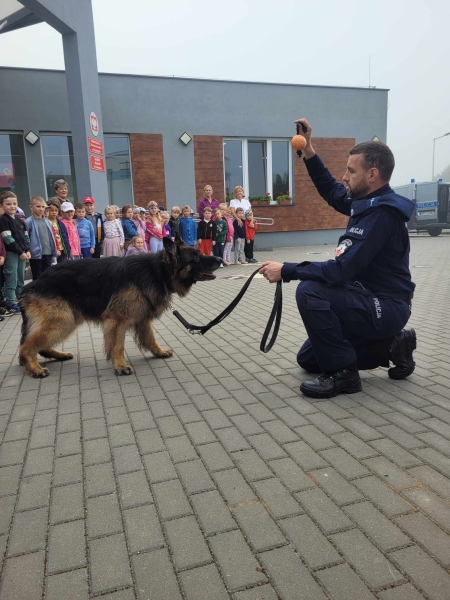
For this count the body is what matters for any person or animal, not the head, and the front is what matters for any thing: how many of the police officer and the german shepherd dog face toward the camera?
0

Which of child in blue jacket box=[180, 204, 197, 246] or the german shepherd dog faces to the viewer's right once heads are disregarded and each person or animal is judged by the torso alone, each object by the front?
the german shepherd dog

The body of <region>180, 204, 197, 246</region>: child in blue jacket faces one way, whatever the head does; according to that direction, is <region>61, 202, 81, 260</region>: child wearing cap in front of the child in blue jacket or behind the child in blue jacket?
in front

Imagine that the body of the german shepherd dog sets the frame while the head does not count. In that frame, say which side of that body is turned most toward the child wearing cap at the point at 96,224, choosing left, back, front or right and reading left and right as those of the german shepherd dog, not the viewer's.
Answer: left

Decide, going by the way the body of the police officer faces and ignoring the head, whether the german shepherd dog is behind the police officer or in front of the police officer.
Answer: in front

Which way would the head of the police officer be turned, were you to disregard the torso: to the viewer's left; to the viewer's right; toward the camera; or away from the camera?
to the viewer's left

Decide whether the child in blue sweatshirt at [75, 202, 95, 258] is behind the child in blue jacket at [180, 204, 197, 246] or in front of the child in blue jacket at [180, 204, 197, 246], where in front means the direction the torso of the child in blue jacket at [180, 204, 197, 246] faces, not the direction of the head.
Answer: in front

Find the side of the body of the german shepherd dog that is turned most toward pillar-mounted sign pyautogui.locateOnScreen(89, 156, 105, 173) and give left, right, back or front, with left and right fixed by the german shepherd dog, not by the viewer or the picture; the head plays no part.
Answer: left

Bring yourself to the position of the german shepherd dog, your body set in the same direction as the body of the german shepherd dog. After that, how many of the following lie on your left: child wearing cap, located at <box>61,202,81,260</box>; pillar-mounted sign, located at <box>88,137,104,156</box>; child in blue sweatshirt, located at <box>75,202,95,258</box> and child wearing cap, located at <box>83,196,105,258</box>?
4

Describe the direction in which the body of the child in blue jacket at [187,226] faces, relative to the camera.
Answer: toward the camera

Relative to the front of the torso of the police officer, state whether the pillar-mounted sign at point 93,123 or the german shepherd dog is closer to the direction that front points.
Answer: the german shepherd dog

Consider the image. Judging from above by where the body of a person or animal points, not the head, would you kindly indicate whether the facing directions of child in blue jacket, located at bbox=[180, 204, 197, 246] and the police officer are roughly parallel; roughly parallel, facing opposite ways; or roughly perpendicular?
roughly perpendicular

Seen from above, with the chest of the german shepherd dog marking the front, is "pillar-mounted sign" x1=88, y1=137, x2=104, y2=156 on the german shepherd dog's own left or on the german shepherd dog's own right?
on the german shepherd dog's own left

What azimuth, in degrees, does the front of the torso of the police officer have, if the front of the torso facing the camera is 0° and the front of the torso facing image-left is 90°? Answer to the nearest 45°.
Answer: approximately 90°

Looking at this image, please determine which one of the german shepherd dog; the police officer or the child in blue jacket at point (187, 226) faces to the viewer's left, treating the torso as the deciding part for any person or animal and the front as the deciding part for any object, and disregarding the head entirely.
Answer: the police officer

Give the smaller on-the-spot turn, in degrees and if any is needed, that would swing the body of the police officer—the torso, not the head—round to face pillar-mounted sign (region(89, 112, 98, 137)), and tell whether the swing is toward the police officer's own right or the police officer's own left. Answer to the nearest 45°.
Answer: approximately 45° to the police officer's own right

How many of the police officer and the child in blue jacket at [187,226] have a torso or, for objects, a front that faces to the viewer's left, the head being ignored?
1

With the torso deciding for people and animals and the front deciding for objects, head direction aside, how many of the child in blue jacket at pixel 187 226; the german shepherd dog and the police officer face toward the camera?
1
